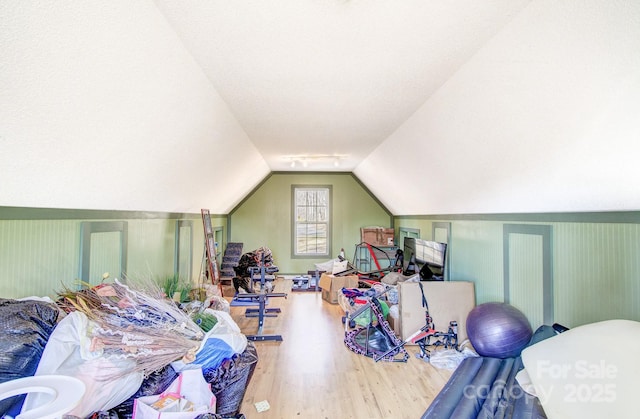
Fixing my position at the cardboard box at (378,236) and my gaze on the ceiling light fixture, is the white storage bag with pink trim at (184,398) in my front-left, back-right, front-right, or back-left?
front-left

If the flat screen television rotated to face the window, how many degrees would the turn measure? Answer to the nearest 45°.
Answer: approximately 90° to its right

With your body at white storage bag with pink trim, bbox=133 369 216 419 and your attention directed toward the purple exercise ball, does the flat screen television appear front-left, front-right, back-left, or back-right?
front-left

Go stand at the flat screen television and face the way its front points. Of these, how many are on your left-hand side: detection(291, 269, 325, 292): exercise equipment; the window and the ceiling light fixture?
0

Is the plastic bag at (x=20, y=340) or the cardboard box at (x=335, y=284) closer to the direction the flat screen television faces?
the plastic bag

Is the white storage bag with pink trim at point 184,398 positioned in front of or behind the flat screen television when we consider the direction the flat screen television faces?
in front

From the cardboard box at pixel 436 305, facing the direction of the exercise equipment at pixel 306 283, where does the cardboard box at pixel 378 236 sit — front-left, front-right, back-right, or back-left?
front-right

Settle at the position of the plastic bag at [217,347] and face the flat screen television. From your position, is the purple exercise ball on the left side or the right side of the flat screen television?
right

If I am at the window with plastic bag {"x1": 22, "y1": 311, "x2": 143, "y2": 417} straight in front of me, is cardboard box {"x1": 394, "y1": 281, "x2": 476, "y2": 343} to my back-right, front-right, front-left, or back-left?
front-left

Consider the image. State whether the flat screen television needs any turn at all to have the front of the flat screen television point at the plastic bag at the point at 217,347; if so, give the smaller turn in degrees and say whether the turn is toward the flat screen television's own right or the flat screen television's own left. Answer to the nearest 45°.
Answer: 0° — it already faces it

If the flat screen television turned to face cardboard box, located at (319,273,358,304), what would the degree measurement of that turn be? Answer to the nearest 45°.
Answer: approximately 90° to its right

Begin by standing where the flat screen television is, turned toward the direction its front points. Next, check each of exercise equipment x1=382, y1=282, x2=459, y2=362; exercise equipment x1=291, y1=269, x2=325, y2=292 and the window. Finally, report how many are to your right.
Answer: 2

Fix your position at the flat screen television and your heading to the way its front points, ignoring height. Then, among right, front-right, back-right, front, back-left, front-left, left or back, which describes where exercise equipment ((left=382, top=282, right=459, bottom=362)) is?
front-left

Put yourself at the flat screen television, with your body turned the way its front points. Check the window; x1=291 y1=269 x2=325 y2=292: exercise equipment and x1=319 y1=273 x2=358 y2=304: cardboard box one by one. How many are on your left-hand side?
0

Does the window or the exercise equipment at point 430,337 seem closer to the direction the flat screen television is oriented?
the exercise equipment

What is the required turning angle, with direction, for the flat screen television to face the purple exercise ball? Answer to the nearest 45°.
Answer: approximately 45° to its left

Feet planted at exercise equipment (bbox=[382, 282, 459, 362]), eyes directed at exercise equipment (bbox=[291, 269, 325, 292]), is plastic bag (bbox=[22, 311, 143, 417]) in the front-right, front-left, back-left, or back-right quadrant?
back-left
